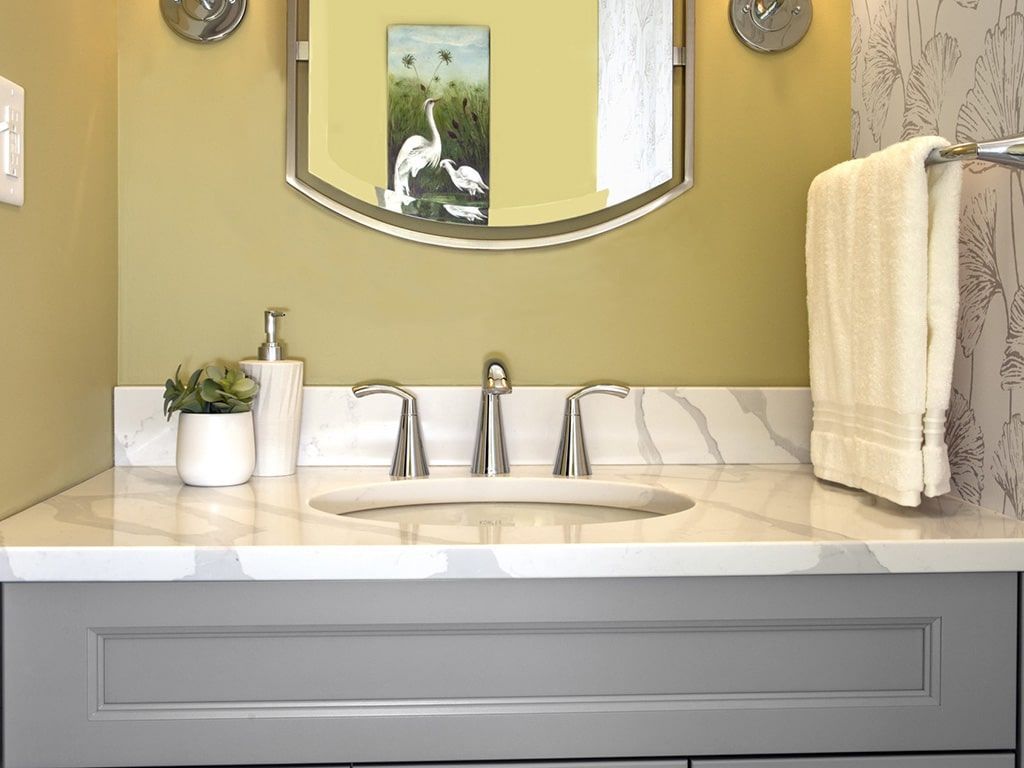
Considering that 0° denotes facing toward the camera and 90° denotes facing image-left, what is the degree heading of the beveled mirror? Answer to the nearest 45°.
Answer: approximately 0°

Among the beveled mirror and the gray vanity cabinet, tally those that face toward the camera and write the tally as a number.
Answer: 2

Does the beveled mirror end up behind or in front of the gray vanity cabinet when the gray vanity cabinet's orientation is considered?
behind

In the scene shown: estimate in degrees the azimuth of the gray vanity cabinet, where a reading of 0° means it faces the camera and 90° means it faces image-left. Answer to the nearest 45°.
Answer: approximately 0°
